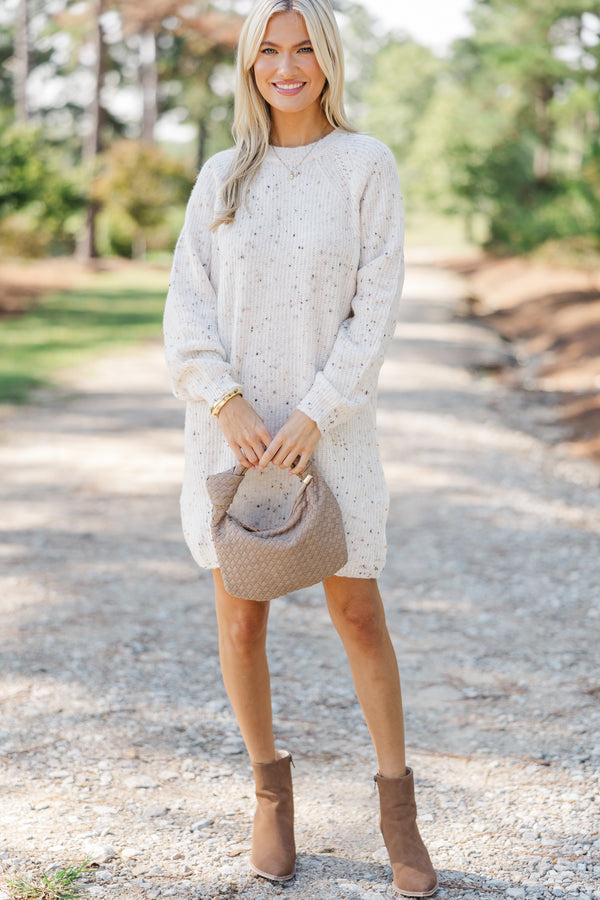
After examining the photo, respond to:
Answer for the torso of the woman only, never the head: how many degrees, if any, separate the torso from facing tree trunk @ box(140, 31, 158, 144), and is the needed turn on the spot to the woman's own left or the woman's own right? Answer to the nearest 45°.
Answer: approximately 180°

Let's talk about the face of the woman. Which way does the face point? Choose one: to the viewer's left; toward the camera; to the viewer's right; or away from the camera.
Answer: toward the camera

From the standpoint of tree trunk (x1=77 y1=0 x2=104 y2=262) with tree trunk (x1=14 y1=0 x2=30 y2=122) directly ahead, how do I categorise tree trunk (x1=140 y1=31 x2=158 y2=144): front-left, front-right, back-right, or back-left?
front-right

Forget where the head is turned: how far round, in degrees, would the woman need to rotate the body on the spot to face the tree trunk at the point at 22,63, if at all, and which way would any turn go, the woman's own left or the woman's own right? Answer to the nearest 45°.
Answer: approximately 180°

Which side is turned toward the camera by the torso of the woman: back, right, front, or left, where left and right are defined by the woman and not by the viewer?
front
